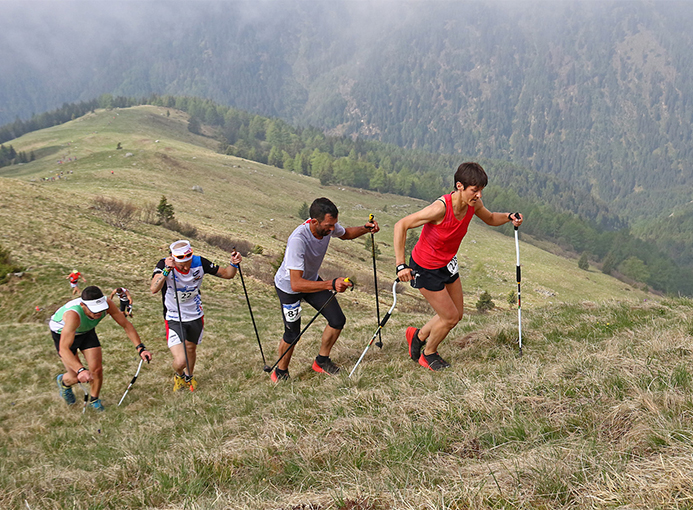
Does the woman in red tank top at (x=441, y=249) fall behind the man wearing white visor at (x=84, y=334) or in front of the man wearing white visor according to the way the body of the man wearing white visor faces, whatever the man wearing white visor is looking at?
in front

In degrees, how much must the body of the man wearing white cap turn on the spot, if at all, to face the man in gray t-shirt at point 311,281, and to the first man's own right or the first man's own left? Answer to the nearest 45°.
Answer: approximately 45° to the first man's own left

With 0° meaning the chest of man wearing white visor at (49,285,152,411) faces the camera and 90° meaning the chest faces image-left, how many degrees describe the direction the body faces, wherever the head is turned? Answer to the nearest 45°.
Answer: approximately 315°

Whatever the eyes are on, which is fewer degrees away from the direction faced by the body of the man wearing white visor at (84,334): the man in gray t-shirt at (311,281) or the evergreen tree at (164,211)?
the man in gray t-shirt

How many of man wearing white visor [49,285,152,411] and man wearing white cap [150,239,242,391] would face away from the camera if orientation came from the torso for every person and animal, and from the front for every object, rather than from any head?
0

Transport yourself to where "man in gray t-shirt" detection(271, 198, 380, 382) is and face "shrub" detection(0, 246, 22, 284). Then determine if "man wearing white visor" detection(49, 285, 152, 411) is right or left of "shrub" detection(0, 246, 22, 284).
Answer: left

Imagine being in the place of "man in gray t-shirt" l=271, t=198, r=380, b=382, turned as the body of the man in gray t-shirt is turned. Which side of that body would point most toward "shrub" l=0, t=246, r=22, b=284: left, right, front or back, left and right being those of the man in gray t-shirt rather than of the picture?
back

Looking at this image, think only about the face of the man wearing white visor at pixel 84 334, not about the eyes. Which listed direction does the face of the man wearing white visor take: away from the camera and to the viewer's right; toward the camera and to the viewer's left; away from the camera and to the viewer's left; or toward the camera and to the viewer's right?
toward the camera and to the viewer's right

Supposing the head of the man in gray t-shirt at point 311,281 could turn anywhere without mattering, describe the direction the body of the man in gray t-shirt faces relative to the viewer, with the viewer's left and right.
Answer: facing the viewer and to the right of the viewer

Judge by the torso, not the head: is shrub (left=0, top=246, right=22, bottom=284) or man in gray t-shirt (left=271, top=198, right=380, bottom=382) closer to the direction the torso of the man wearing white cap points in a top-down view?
the man in gray t-shirt

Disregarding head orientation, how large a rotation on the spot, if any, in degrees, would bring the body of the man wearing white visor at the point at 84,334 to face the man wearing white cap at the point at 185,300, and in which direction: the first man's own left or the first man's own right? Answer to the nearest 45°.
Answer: approximately 45° to the first man's own left
